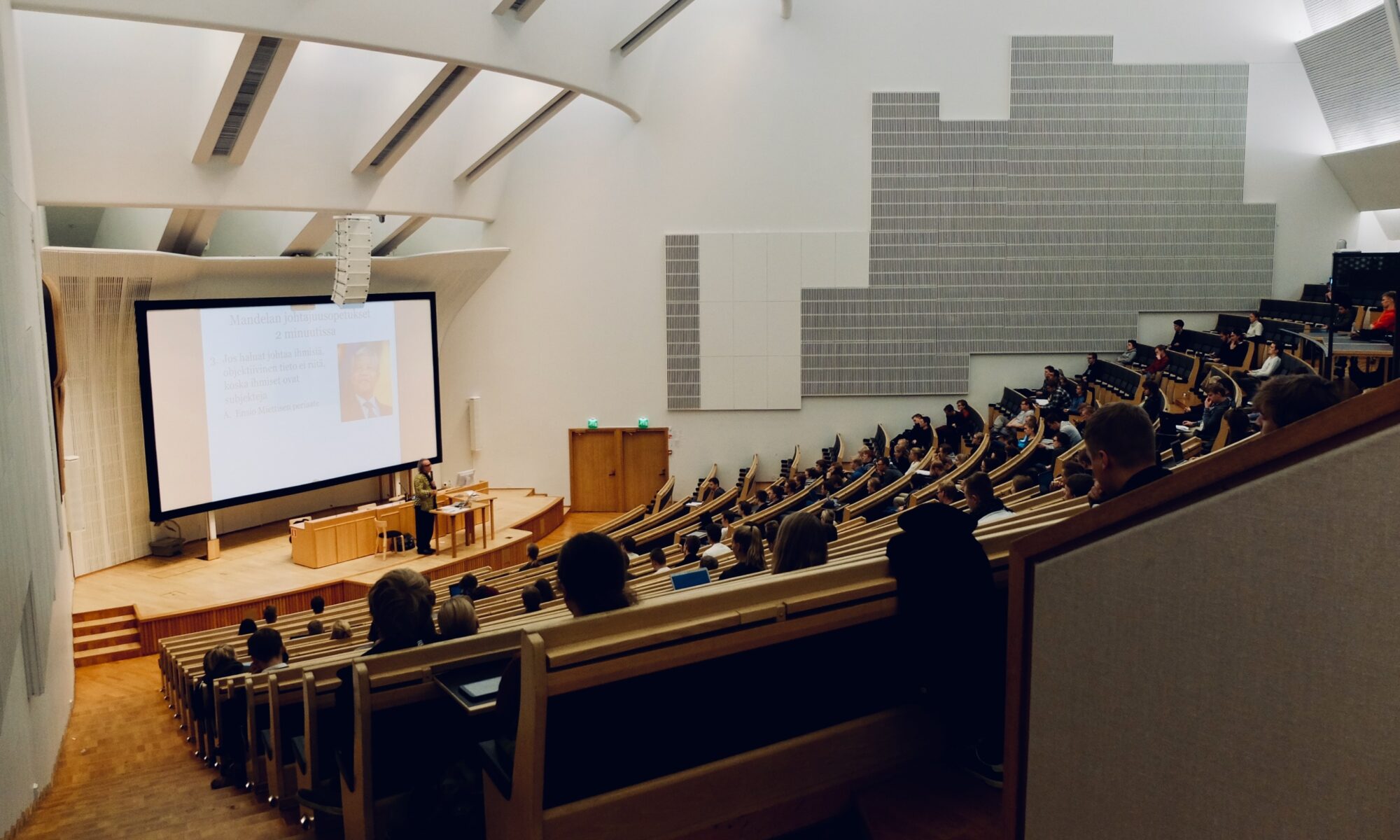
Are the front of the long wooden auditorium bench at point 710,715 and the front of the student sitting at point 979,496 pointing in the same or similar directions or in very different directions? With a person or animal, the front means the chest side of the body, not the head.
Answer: same or similar directions

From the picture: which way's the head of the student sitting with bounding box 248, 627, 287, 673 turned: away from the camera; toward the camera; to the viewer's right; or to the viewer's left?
away from the camera

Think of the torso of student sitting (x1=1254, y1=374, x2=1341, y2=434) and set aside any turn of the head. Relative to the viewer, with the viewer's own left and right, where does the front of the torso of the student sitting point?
facing to the left of the viewer

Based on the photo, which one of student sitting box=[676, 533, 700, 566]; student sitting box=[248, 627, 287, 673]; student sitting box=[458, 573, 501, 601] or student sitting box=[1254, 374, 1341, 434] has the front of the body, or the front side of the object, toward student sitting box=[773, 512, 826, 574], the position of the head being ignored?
student sitting box=[1254, 374, 1341, 434]

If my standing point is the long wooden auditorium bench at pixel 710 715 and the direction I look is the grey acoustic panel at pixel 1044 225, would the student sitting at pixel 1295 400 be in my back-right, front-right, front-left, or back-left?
front-right

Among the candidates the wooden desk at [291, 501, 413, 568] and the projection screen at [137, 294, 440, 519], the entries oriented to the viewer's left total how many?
0

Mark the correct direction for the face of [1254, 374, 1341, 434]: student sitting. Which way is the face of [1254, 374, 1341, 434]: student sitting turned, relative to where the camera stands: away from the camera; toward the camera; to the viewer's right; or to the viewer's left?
to the viewer's left

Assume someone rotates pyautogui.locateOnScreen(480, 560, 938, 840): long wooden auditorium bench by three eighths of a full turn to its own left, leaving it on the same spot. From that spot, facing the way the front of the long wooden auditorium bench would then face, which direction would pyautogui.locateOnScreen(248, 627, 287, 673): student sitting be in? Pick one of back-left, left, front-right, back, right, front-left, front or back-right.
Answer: back-right

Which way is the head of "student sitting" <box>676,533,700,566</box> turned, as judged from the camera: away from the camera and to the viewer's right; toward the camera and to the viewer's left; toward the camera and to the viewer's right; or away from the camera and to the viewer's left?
away from the camera and to the viewer's left

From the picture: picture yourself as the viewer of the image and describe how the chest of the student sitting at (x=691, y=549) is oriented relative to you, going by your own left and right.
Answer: facing away from the viewer and to the left of the viewer

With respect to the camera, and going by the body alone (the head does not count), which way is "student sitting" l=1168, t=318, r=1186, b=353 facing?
to the viewer's left

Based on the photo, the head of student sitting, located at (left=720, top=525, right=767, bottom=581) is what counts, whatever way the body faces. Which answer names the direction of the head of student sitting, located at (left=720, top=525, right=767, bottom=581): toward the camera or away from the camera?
away from the camera

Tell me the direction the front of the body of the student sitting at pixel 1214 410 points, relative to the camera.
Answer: to the viewer's left

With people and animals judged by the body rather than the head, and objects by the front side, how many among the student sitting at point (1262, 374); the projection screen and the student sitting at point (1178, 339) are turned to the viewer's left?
2

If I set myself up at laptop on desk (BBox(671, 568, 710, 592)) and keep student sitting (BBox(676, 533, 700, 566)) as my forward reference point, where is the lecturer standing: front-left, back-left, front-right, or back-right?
front-left

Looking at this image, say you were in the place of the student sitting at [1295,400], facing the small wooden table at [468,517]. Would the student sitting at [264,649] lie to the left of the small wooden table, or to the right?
left

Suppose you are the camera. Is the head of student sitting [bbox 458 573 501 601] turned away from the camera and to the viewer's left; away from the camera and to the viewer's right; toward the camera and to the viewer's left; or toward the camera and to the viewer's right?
away from the camera and to the viewer's left

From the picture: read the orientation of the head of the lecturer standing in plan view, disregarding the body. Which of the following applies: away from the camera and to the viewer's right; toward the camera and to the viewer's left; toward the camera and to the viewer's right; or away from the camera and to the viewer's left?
toward the camera and to the viewer's right

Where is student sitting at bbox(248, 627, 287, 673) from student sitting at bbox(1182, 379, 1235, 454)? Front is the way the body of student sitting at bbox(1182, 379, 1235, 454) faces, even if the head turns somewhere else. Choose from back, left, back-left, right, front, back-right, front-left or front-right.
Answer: front-left
